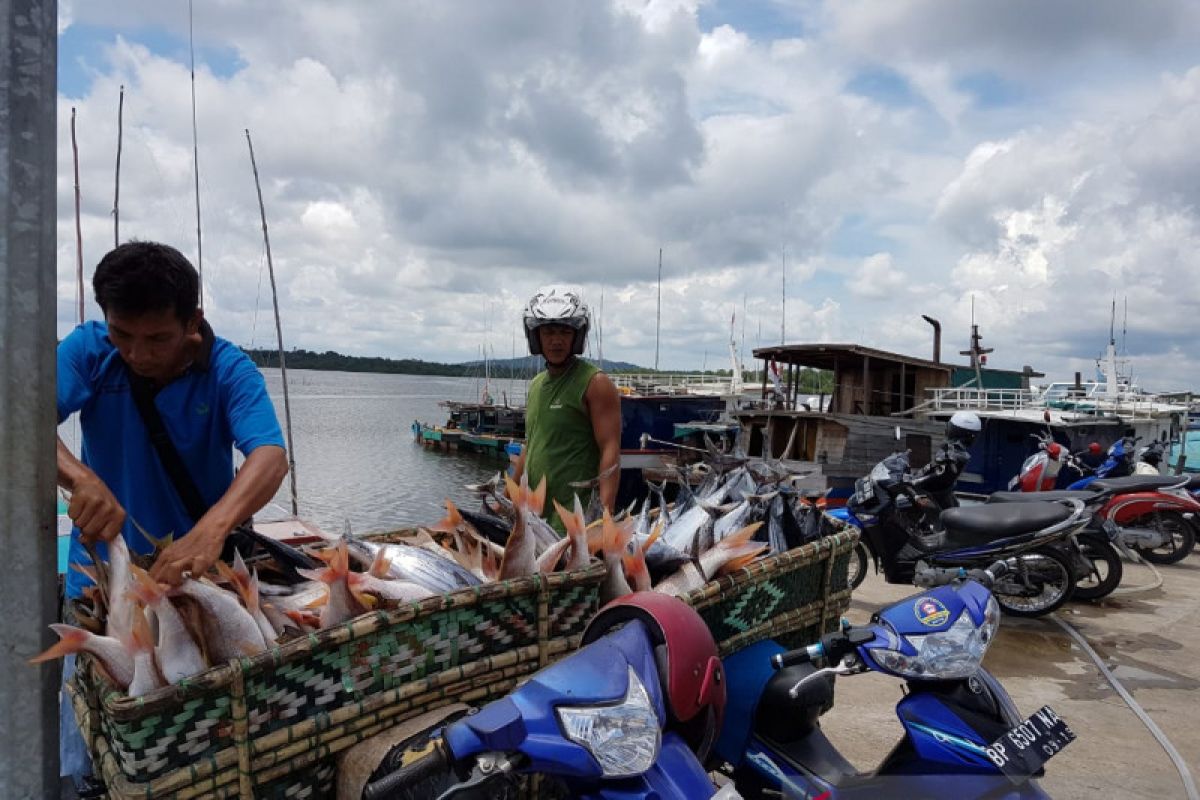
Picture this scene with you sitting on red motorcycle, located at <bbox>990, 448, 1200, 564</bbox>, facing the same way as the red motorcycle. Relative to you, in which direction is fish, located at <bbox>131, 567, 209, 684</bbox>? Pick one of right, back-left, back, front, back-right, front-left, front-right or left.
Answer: left

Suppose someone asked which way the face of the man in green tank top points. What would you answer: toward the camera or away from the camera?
toward the camera

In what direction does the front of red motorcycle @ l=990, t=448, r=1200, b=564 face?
to the viewer's left

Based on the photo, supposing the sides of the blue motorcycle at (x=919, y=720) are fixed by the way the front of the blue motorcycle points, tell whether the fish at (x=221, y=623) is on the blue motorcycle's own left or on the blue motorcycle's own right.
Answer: on the blue motorcycle's own right

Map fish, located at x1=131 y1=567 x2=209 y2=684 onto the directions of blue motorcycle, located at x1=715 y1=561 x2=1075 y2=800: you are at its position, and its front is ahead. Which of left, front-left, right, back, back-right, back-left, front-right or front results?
right

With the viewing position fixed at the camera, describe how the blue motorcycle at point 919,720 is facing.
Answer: facing the viewer and to the right of the viewer

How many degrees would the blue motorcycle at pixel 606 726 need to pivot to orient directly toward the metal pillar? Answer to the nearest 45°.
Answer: approximately 135° to its right

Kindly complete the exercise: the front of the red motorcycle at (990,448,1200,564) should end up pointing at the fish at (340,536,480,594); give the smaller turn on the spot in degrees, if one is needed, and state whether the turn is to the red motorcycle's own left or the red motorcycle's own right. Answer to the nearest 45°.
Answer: approximately 90° to the red motorcycle's own left

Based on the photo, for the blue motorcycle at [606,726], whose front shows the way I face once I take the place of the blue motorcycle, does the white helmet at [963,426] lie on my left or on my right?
on my left

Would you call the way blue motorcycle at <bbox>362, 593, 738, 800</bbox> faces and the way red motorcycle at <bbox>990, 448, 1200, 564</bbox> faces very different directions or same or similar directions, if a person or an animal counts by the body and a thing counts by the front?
very different directions

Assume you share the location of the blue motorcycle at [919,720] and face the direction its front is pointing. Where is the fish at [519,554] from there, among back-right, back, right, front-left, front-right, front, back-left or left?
right

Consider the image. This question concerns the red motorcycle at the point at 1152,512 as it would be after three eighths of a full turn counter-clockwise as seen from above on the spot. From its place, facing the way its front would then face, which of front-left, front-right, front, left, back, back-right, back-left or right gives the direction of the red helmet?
front-right

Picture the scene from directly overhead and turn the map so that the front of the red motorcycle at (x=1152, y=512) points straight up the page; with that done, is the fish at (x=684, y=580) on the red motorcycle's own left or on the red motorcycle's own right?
on the red motorcycle's own left
